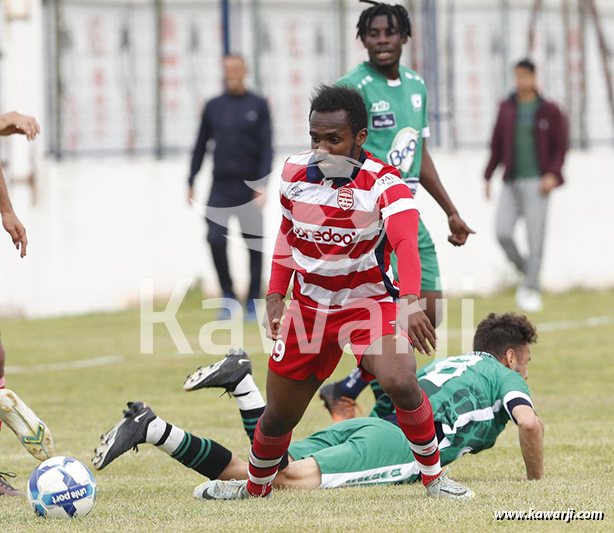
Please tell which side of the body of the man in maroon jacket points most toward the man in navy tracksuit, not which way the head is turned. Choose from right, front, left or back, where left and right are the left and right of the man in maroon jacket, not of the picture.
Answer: right

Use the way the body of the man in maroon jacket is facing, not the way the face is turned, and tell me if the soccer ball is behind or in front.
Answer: in front

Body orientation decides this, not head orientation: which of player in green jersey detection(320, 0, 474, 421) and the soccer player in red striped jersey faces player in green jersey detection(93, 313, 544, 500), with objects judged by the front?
player in green jersey detection(320, 0, 474, 421)

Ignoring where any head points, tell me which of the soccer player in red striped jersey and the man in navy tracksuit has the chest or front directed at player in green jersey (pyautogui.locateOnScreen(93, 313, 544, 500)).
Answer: the man in navy tracksuit

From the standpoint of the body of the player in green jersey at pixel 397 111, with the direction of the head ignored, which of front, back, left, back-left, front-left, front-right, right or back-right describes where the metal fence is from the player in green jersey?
back

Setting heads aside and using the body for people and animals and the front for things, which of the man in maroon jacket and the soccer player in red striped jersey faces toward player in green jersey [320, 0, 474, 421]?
the man in maroon jacket

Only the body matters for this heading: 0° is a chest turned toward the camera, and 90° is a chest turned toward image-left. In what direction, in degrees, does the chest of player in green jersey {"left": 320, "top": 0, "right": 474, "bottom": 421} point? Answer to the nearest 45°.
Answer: approximately 0°

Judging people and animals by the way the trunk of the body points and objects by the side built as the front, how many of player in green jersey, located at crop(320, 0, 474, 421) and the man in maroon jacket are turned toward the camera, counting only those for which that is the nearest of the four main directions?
2

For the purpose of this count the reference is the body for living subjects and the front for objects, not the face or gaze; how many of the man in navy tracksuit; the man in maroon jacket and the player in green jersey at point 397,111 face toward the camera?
3

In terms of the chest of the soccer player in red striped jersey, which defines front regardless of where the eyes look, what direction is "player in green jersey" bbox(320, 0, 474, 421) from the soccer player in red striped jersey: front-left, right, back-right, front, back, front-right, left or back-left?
back-right

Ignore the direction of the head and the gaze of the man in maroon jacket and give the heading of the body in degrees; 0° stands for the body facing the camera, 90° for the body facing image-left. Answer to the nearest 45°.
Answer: approximately 0°

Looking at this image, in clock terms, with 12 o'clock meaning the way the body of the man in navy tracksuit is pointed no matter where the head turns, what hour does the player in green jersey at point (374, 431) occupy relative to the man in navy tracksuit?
The player in green jersey is roughly at 12 o'clock from the man in navy tracksuit.

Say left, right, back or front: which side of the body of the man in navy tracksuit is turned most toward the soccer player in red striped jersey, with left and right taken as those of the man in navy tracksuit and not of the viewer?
front
